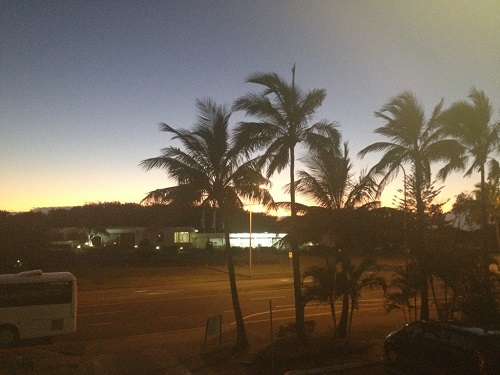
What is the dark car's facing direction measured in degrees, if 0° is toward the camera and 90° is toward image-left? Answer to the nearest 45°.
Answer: approximately 90°

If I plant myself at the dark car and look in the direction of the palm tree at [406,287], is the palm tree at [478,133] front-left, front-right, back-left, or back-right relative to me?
front-right

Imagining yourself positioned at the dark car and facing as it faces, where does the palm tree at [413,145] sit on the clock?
The palm tree is roughly at 3 o'clock from the dark car.

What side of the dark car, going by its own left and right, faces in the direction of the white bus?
front

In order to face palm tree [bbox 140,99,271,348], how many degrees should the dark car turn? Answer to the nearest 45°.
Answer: approximately 45° to its right

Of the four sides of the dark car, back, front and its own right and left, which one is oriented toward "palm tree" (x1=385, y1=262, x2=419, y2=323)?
right

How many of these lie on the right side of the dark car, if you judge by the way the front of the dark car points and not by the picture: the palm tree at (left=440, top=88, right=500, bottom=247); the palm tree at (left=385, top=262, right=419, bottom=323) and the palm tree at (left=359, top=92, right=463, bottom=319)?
3

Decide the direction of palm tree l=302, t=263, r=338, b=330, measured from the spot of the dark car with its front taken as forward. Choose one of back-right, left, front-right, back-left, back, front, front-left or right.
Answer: front-right

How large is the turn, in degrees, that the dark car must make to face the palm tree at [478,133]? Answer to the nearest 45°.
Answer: approximately 90° to its right
